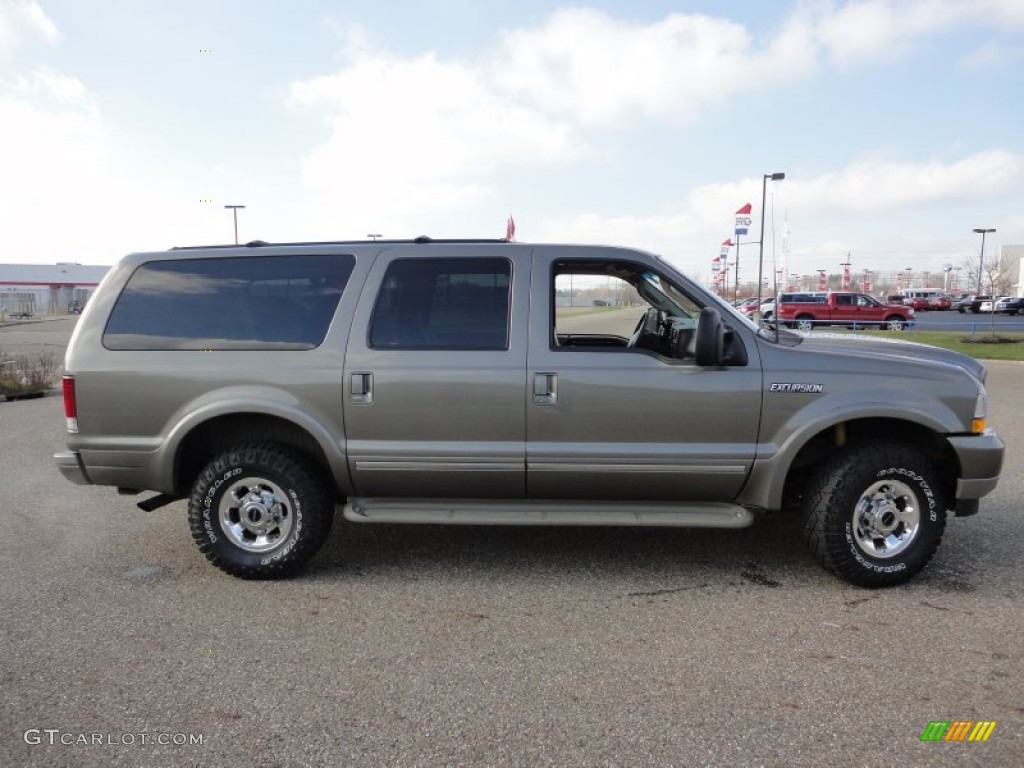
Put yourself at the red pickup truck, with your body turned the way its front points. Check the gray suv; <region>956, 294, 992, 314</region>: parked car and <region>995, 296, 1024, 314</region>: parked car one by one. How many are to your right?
1

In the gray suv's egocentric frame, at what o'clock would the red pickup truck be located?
The red pickup truck is roughly at 10 o'clock from the gray suv.

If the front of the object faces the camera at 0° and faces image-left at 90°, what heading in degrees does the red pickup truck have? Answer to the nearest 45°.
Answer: approximately 270°

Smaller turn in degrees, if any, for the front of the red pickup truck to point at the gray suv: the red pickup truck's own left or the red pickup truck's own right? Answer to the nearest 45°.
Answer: approximately 90° to the red pickup truck's own right

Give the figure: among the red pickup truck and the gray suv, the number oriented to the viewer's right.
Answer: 2

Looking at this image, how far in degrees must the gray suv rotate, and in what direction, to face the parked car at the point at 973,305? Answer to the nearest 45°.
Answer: approximately 45° to its left

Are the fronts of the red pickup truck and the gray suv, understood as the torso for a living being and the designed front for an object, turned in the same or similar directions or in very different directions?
same or similar directions

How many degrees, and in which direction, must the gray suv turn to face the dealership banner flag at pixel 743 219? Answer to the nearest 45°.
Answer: approximately 90° to its left

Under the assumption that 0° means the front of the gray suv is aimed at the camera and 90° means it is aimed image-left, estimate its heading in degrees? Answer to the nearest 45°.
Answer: approximately 270°

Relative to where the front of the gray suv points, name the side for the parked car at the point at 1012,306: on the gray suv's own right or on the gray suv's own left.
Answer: on the gray suv's own left
